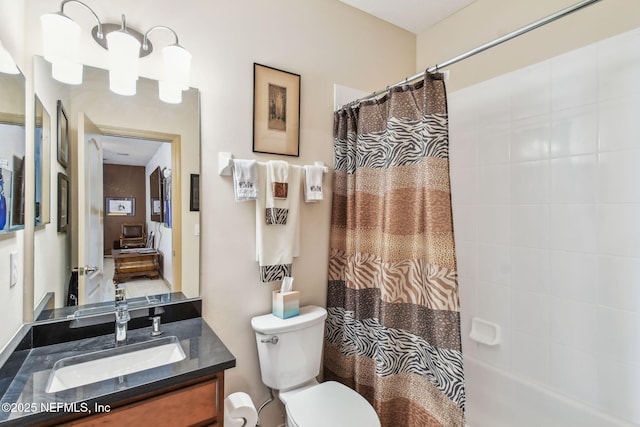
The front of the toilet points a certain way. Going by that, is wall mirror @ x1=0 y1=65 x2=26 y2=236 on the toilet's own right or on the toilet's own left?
on the toilet's own right

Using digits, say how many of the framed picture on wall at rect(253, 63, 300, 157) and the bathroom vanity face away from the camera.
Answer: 0

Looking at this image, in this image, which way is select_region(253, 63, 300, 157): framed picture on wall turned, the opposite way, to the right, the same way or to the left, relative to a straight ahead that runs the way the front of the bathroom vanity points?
the same way

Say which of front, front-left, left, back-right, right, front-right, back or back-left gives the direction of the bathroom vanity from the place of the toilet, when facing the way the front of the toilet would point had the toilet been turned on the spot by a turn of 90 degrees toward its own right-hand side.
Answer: front

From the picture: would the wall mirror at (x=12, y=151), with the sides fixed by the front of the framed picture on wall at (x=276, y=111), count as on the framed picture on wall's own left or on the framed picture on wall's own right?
on the framed picture on wall's own right

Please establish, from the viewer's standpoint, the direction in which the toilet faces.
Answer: facing the viewer and to the right of the viewer

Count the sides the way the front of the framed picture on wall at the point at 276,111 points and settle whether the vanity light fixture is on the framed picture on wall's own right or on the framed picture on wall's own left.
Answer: on the framed picture on wall's own right

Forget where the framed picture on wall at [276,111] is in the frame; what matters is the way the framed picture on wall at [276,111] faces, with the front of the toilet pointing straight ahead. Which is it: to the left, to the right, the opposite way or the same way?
the same way

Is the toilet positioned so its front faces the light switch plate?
no

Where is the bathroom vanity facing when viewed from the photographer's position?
facing the viewer
